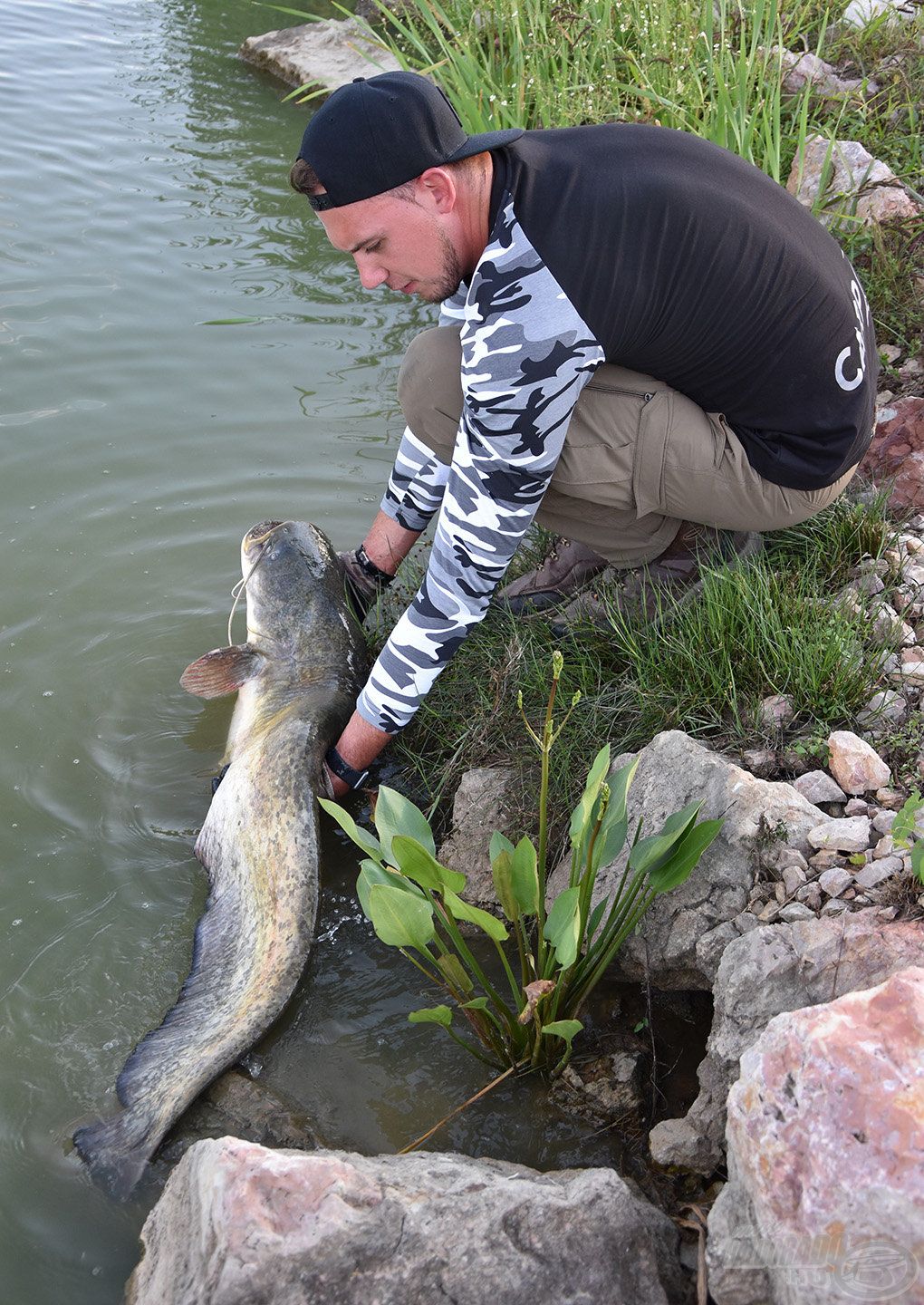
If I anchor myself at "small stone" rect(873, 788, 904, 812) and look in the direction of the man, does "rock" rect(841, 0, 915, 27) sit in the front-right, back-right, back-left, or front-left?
front-right

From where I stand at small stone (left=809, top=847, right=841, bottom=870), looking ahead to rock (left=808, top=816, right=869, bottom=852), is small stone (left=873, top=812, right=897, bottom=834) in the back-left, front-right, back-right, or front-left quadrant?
front-right

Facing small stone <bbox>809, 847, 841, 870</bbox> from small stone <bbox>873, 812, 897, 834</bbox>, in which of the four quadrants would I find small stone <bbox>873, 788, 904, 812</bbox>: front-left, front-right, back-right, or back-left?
back-right

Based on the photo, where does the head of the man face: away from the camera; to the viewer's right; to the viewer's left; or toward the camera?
to the viewer's left

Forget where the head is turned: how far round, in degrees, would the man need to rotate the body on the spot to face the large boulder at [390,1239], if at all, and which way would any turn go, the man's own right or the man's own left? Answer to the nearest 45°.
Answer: approximately 90° to the man's own left

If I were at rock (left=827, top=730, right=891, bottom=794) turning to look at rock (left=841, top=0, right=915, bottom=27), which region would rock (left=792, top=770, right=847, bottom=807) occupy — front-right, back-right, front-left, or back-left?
back-left

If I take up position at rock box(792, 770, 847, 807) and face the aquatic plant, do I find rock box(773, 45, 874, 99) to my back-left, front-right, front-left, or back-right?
back-right

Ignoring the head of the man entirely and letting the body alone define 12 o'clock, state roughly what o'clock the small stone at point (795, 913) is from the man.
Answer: The small stone is roughly at 8 o'clock from the man.

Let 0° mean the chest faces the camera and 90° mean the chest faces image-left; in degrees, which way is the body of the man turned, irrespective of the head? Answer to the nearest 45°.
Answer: approximately 90°

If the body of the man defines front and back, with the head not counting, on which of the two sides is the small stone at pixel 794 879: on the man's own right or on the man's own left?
on the man's own left
